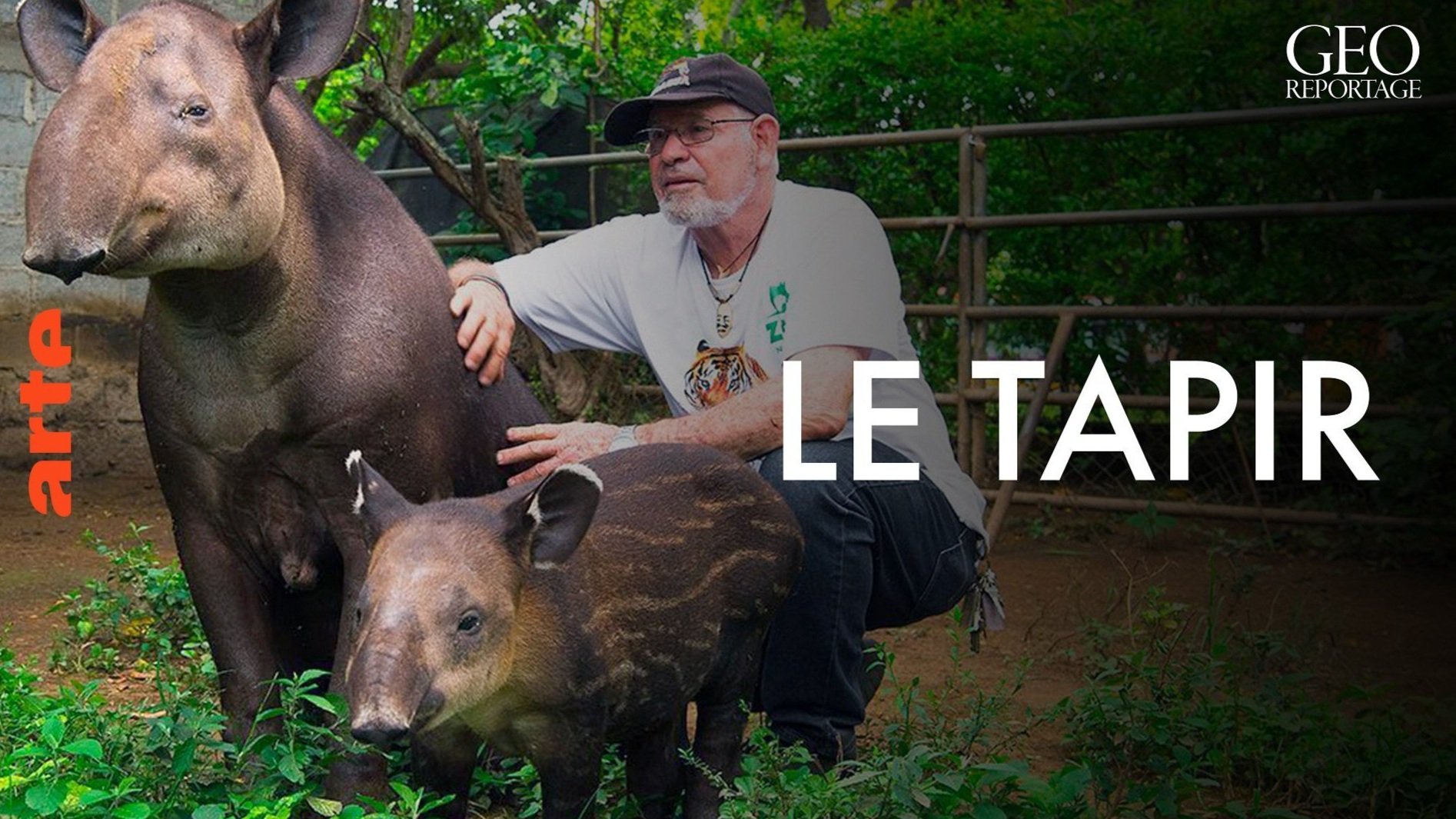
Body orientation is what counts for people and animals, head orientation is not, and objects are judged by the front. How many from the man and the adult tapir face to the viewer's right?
0

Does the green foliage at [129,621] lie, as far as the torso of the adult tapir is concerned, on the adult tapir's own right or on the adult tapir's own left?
on the adult tapir's own right

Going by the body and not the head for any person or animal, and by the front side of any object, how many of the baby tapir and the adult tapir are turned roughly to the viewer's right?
0

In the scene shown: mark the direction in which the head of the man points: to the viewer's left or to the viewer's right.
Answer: to the viewer's left

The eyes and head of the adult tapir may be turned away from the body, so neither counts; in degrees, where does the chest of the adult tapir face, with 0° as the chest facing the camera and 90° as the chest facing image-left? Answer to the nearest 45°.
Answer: approximately 45°

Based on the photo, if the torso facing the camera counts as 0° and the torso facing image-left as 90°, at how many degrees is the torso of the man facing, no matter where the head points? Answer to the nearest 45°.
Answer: approximately 45°

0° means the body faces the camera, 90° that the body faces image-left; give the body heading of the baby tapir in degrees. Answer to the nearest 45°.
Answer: approximately 45°
